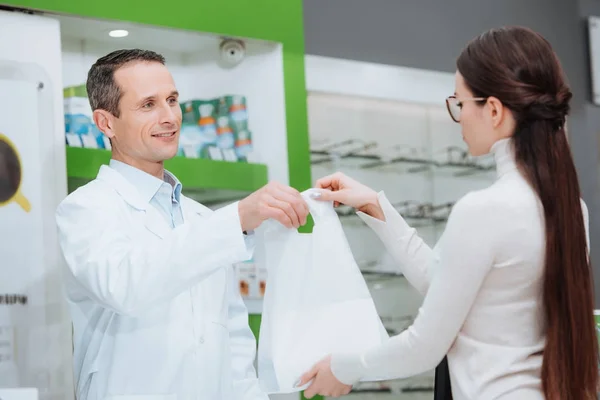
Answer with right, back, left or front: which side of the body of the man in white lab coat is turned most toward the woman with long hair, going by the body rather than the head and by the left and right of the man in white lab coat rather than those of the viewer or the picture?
front

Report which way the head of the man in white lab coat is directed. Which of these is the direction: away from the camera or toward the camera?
toward the camera

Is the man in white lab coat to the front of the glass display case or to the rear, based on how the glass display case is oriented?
to the front

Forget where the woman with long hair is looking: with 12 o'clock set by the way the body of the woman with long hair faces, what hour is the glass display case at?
The glass display case is roughly at 1 o'clock from the woman with long hair.

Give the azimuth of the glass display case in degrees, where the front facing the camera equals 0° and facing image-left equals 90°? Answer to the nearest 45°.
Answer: approximately 0°

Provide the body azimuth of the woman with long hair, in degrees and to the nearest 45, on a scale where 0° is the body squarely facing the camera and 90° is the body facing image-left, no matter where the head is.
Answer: approximately 135°

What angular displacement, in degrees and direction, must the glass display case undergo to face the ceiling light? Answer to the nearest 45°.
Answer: approximately 45° to its right

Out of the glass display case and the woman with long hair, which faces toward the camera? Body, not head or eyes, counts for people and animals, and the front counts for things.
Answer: the glass display case

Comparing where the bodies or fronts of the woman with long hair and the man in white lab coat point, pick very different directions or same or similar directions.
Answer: very different directions

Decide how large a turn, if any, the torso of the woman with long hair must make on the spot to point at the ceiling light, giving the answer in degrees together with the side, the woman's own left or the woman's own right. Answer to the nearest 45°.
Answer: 0° — they already face it

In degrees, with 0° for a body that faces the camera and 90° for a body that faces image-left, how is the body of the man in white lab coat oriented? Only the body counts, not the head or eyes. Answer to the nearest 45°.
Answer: approximately 315°
